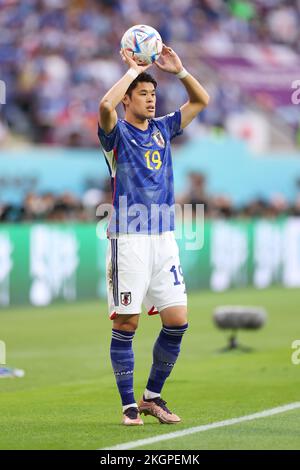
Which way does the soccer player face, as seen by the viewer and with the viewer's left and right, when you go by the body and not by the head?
facing the viewer and to the right of the viewer
